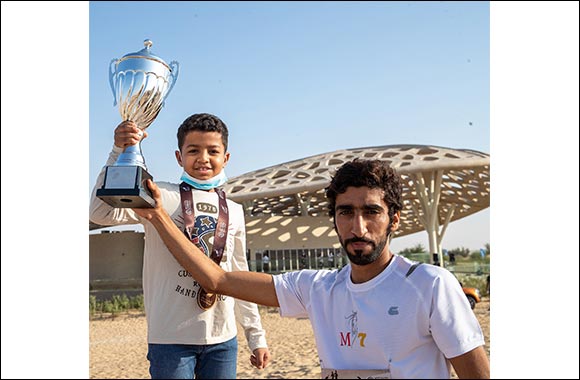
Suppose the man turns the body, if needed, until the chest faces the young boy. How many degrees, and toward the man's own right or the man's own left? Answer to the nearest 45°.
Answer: approximately 90° to the man's own right

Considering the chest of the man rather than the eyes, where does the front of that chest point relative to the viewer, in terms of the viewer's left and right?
facing the viewer and to the left of the viewer

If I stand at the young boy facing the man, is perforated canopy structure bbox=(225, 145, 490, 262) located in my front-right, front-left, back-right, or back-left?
back-left

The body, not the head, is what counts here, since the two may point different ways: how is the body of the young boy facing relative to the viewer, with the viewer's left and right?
facing the viewer

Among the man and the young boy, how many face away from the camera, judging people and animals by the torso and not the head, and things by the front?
0

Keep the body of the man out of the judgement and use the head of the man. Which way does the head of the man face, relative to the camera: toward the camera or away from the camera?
toward the camera

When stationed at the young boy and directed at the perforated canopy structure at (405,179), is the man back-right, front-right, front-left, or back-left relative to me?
back-right

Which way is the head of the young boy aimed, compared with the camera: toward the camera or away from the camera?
toward the camera

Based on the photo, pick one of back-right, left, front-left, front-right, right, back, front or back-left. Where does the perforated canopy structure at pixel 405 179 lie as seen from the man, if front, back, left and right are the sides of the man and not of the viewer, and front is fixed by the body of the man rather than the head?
back-right
